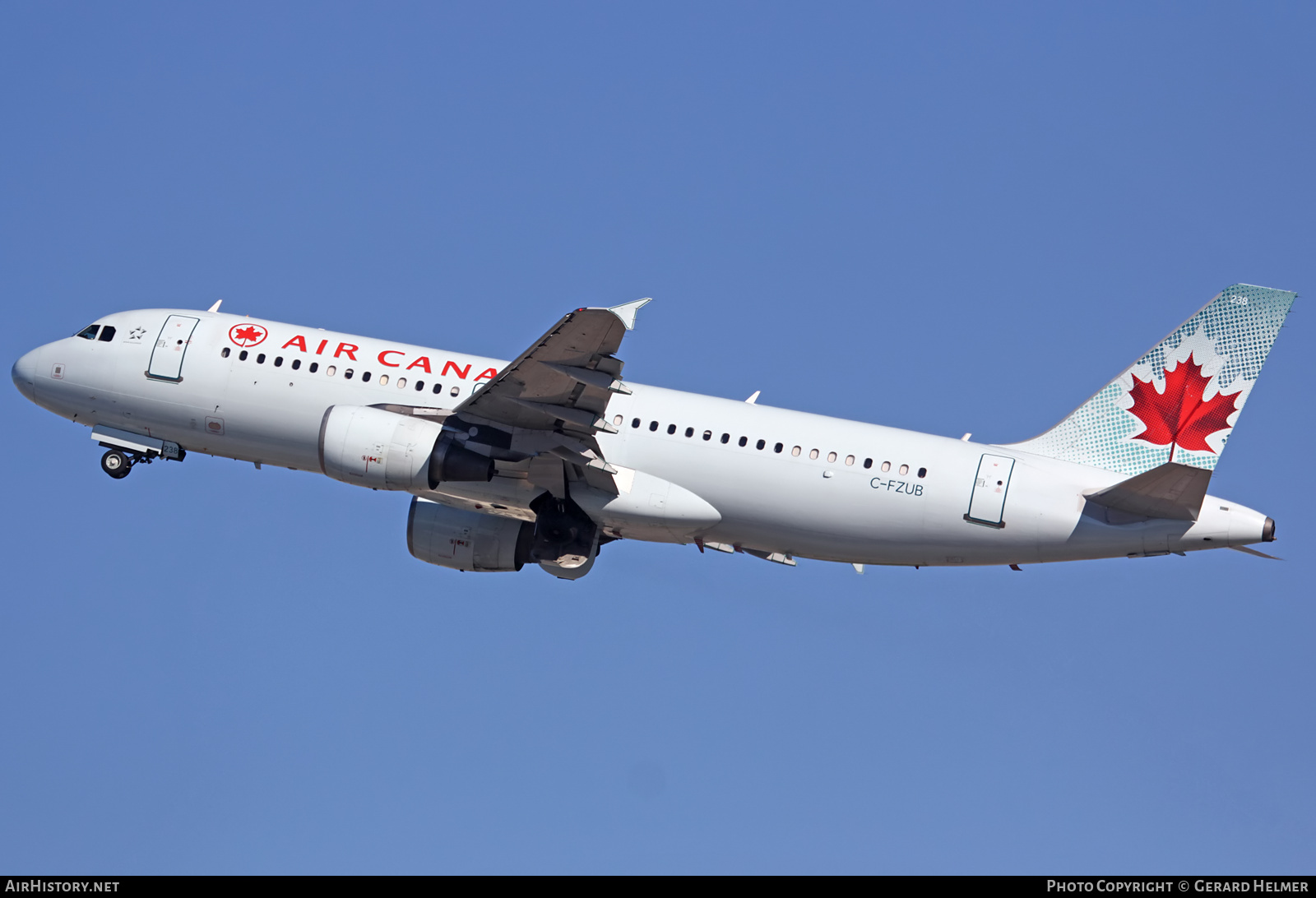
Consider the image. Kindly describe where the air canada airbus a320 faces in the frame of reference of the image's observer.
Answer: facing to the left of the viewer
